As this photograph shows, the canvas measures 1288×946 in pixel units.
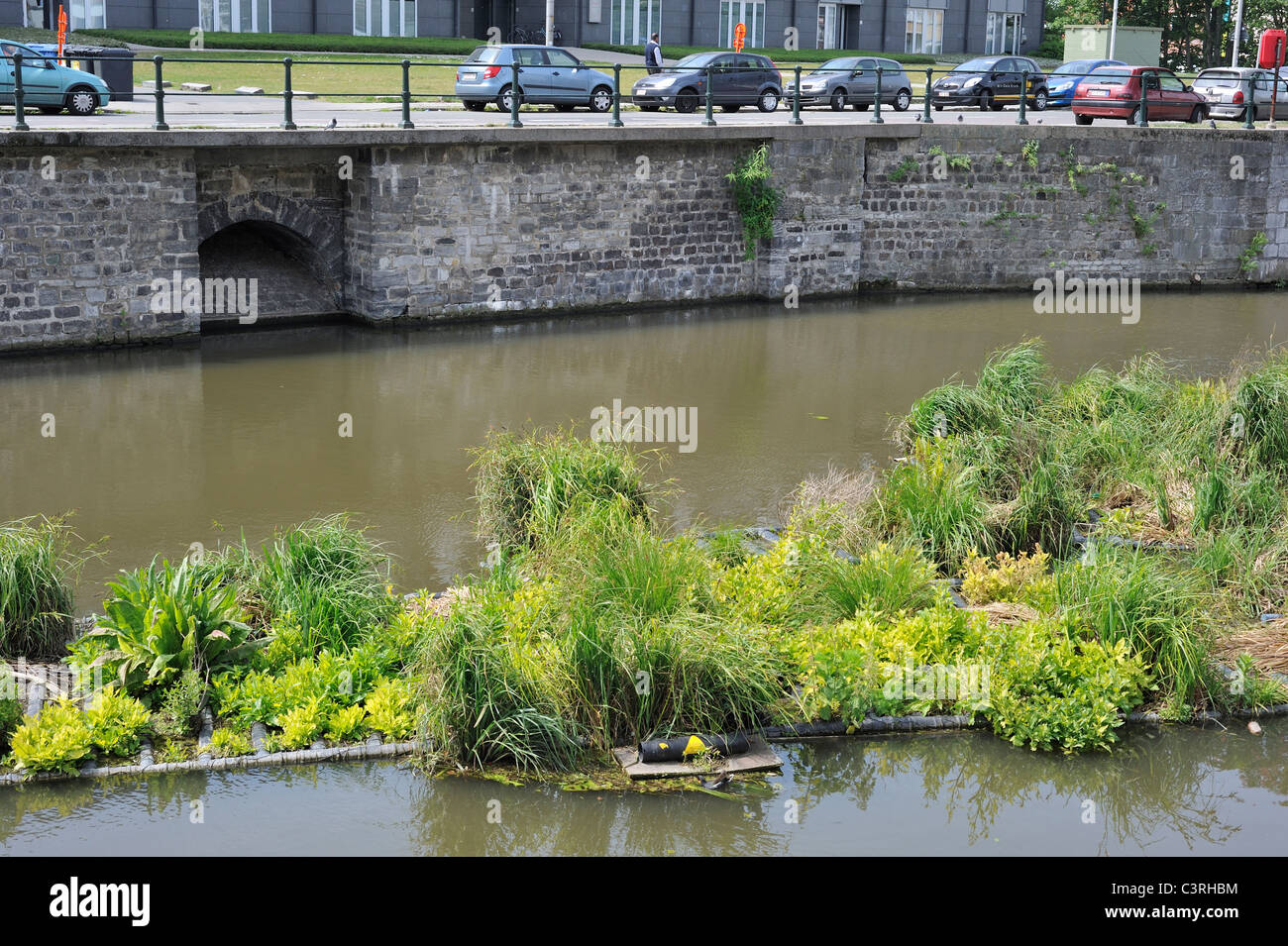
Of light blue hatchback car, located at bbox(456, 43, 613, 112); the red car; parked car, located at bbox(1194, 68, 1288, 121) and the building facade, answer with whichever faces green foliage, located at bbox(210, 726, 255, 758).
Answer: the building facade

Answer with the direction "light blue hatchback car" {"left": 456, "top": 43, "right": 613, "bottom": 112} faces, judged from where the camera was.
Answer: facing away from the viewer and to the right of the viewer

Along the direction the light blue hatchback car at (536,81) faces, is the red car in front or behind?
in front

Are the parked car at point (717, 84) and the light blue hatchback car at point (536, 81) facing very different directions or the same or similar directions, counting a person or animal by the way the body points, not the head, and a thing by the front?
very different directions

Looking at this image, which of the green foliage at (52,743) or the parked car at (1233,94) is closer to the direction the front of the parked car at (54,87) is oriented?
the parked car

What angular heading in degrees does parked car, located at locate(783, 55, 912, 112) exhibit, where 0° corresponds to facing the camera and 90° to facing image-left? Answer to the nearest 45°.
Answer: approximately 45°

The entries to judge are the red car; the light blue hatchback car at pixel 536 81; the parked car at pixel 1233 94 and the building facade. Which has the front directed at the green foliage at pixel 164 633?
the building facade

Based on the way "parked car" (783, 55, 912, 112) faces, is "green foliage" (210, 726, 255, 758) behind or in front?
in front

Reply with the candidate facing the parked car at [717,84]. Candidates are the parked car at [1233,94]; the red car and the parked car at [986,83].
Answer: the parked car at [986,83]

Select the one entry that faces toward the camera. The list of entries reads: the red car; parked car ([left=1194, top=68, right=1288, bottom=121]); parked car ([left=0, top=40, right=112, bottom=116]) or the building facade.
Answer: the building facade

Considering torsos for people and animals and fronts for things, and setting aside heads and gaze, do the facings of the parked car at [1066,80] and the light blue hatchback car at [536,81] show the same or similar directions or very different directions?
very different directions

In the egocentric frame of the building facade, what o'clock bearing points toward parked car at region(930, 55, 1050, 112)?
The parked car is roughly at 11 o'clock from the building facade.
